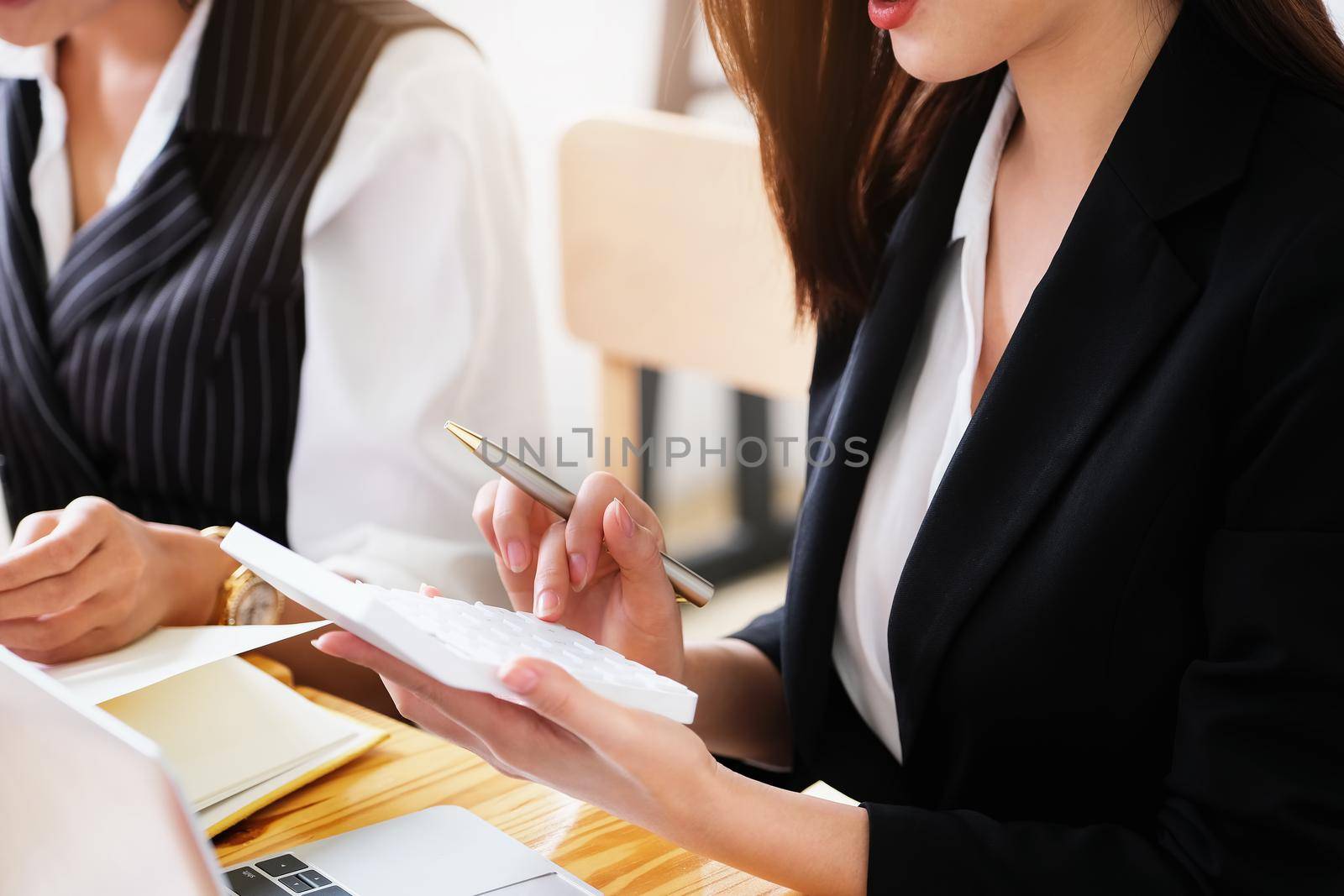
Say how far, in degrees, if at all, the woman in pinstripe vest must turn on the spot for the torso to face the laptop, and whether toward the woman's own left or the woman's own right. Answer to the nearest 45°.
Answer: approximately 45° to the woman's own left

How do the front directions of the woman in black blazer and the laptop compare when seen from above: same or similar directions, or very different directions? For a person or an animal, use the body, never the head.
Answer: very different directions

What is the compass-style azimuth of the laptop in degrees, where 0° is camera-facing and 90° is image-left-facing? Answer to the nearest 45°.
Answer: approximately 225°

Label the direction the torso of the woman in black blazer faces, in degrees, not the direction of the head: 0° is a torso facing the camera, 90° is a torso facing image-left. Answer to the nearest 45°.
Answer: approximately 45°
